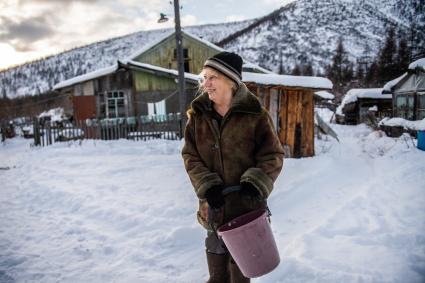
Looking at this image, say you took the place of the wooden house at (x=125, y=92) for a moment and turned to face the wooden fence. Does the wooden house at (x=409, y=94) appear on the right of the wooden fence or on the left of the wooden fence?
left

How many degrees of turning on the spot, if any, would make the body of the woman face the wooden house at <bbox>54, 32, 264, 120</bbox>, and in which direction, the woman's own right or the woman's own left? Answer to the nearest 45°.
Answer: approximately 135° to the woman's own right

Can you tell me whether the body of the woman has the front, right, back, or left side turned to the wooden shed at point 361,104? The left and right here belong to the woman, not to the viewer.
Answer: back

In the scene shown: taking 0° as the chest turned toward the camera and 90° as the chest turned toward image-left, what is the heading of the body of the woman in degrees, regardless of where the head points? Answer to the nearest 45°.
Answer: approximately 45°

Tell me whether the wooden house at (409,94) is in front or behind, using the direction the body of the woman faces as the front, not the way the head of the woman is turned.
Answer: behind

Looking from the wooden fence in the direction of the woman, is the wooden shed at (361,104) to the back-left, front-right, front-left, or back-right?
back-left

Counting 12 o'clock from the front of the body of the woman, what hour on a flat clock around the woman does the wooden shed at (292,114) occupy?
The wooden shed is roughly at 5 o'clock from the woman.
